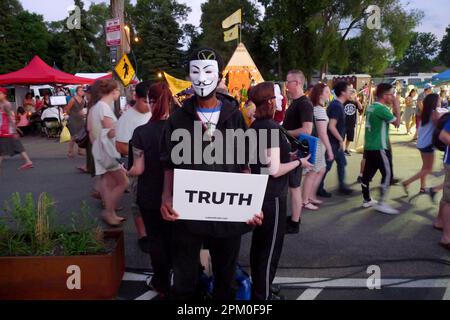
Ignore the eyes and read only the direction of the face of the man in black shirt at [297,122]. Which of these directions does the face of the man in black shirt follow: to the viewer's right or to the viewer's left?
to the viewer's left

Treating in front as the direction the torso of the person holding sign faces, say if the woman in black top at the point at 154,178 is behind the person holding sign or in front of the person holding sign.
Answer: behind

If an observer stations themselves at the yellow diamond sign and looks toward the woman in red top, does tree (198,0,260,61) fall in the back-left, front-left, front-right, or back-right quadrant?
back-right

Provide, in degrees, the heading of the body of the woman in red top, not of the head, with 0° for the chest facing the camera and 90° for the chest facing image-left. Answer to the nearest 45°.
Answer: approximately 90°

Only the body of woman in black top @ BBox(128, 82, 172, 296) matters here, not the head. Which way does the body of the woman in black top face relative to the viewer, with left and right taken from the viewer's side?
facing away from the viewer and to the left of the viewer

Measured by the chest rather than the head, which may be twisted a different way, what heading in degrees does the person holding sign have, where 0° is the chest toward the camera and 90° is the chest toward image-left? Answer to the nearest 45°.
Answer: approximately 0°

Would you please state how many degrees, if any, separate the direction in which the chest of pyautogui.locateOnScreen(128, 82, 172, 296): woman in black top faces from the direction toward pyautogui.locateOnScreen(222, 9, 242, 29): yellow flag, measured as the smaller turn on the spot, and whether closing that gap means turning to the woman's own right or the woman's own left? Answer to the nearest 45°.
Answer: approximately 45° to the woman's own right
